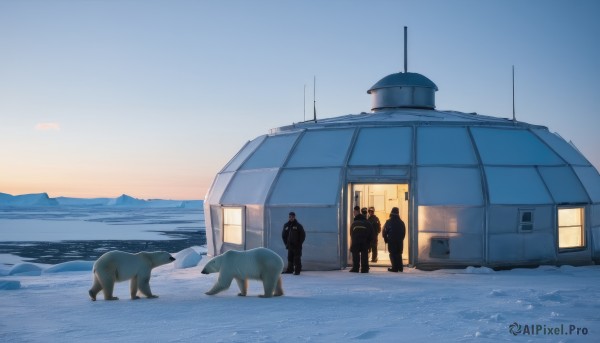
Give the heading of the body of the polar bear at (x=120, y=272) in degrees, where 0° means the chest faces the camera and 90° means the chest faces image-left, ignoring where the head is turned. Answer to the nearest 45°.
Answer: approximately 270°

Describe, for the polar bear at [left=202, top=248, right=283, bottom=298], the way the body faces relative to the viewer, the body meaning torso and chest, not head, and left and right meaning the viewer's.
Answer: facing to the left of the viewer

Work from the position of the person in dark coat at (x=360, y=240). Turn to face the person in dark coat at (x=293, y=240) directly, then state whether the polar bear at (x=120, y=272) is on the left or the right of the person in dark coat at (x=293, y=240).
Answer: left

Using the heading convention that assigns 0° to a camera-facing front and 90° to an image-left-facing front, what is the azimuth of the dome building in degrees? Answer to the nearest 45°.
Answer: approximately 0°

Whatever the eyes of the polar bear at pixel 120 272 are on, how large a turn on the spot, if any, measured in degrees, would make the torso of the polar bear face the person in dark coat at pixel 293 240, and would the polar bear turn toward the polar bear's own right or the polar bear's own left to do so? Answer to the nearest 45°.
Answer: approximately 45° to the polar bear's own left

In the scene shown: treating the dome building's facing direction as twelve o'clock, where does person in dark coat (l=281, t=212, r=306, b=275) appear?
The person in dark coat is roughly at 2 o'clock from the dome building.

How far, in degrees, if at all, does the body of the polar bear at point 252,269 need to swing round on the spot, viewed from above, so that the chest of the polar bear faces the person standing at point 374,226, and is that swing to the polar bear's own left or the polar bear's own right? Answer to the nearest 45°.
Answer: approximately 135° to the polar bear's own right

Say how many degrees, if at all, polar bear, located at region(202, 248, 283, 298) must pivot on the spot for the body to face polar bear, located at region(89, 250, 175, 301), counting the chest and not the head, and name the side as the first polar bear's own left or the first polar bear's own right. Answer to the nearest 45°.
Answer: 0° — it already faces it
